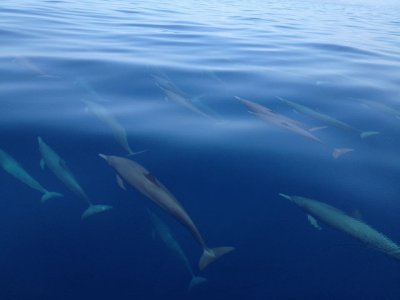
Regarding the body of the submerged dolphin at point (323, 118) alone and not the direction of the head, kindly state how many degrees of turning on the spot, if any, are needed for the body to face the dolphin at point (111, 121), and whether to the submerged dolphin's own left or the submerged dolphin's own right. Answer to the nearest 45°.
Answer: approximately 90° to the submerged dolphin's own left

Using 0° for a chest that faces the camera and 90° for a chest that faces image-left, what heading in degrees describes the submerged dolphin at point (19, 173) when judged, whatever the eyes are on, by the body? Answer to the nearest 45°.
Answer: approximately 135°

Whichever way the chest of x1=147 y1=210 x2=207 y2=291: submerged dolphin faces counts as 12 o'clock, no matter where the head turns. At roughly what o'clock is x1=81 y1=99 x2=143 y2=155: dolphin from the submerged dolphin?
The dolphin is roughly at 1 o'clock from the submerged dolphin.

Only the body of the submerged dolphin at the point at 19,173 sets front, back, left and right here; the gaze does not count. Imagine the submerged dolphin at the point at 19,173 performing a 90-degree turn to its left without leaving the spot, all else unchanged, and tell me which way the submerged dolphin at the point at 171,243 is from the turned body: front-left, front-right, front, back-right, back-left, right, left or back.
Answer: left

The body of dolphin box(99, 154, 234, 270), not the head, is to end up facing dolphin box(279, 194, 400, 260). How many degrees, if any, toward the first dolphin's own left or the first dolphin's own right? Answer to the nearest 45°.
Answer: approximately 135° to the first dolphin's own right

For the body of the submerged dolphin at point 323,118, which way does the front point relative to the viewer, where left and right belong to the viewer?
facing away from the viewer and to the left of the viewer

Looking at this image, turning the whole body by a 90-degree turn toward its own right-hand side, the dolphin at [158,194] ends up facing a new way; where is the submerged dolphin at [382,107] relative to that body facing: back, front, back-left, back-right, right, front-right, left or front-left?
front

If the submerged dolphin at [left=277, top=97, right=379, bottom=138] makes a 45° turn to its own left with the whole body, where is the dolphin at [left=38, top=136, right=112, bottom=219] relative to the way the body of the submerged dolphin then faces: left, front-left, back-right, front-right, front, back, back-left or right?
front-left

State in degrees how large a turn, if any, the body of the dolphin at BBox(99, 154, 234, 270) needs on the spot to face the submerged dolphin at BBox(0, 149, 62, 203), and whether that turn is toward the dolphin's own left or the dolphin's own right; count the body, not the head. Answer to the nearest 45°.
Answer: approximately 45° to the dolphin's own left

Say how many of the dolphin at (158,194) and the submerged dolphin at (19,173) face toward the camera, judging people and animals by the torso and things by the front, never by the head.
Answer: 0

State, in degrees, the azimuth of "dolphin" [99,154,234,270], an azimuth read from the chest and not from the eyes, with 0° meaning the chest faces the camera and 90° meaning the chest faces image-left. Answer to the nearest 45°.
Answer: approximately 135°

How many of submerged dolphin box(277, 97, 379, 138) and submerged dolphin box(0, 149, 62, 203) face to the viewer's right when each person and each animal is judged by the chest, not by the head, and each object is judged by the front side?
0

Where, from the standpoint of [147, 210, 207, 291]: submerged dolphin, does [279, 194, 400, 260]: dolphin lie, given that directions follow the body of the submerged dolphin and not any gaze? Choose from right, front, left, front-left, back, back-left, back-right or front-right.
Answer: back-right
